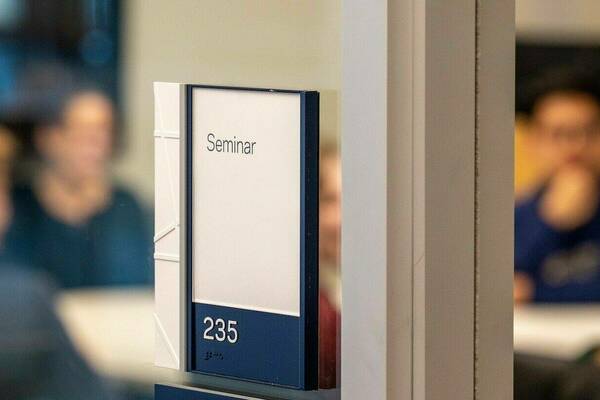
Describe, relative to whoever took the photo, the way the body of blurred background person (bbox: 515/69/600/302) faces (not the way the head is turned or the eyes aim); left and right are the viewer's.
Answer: facing the viewer

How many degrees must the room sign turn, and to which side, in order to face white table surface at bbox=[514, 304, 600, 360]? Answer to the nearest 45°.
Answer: approximately 135° to its left

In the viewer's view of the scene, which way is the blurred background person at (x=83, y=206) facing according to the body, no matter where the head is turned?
toward the camera

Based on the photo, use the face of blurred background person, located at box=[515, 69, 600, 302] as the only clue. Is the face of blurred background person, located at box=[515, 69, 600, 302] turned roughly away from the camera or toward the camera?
toward the camera

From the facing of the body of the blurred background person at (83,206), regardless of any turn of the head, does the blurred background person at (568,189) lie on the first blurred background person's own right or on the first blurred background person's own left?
on the first blurred background person's own left
